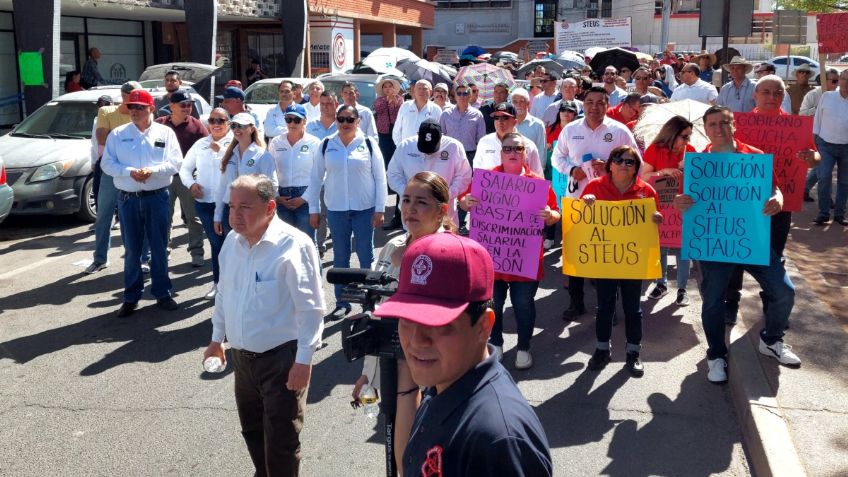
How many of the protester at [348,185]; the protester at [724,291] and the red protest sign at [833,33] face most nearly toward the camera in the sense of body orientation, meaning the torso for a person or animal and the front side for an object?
3

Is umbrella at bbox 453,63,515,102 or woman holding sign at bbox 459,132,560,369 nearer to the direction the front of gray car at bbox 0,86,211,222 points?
the woman holding sign

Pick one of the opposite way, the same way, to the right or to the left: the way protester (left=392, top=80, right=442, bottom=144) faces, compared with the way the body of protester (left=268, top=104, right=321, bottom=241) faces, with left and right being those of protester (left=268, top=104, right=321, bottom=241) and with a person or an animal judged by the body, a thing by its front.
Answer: the same way

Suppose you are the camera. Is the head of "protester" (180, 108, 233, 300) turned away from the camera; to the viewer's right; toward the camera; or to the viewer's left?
toward the camera

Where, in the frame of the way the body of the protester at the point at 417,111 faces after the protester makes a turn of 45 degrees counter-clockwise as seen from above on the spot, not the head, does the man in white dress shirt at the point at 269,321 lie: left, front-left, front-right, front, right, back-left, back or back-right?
front-right

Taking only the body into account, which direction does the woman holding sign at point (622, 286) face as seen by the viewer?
toward the camera

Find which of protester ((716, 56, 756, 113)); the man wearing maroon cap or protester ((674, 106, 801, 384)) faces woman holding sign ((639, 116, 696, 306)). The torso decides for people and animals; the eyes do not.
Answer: protester ((716, 56, 756, 113))

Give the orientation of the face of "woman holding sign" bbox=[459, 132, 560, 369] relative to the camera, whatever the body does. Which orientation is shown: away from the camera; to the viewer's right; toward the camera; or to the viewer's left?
toward the camera

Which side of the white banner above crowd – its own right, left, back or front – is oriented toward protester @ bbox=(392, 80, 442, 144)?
front

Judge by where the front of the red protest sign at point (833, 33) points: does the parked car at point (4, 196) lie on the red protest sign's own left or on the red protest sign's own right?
on the red protest sign's own right

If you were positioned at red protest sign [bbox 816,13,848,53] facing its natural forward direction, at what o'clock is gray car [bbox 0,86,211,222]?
The gray car is roughly at 2 o'clock from the red protest sign.

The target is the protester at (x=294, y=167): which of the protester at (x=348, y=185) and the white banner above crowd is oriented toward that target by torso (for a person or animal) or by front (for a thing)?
the white banner above crowd

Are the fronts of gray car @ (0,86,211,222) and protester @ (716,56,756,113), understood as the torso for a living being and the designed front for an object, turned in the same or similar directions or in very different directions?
same or similar directions

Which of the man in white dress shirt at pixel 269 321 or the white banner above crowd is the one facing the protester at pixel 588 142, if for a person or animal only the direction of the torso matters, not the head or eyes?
the white banner above crowd

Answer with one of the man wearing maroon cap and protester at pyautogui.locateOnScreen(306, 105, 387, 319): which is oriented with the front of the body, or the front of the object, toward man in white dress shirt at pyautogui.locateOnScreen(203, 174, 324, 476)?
the protester

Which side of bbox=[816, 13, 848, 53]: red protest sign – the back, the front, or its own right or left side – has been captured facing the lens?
front

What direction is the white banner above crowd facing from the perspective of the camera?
toward the camera

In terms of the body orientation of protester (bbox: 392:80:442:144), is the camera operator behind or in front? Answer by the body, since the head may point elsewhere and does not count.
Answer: in front

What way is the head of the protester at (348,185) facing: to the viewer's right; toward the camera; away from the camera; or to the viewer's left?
toward the camera

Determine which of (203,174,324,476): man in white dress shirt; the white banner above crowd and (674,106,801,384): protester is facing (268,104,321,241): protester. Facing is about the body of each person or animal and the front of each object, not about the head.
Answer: the white banner above crowd

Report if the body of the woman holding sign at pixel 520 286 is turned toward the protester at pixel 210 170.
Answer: no
